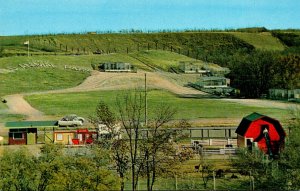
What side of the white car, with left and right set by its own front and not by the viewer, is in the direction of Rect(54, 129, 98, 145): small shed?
left

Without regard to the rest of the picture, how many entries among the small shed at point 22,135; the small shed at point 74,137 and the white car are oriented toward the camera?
2

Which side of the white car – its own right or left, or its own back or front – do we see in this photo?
left

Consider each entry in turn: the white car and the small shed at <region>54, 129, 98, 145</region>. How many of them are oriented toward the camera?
1

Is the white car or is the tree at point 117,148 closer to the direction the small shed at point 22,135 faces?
the tree

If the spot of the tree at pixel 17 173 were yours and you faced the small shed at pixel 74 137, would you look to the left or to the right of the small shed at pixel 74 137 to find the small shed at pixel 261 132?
right

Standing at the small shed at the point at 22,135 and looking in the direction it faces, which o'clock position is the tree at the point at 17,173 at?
The tree is roughly at 12 o'clock from the small shed.

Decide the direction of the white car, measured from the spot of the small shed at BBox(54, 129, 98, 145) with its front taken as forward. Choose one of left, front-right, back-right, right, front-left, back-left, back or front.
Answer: back

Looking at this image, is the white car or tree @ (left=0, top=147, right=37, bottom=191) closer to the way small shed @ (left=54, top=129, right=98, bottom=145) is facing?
the tree

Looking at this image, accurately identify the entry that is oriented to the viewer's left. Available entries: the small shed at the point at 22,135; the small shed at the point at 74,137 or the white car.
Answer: the white car

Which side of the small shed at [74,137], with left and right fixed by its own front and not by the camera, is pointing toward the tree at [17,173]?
front

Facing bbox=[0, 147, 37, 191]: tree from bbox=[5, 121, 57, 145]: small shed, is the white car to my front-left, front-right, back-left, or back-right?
back-left

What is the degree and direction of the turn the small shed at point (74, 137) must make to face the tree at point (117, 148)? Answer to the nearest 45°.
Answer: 0° — it already faces it
